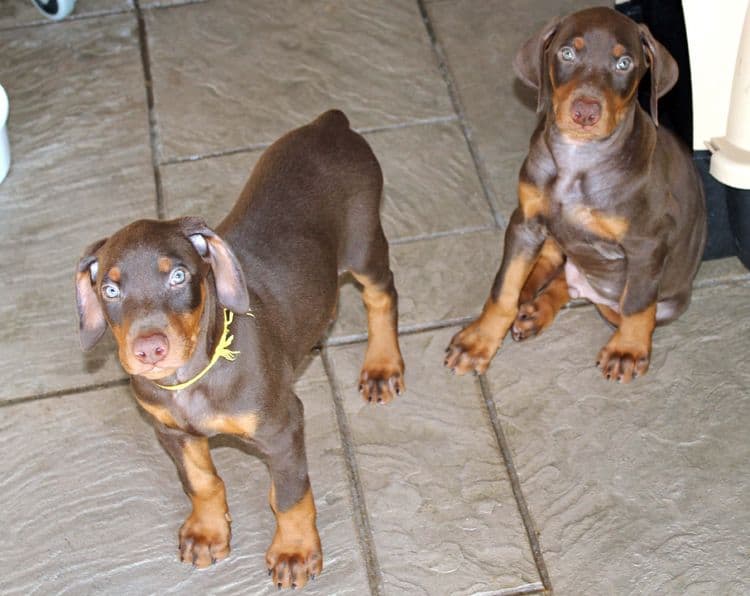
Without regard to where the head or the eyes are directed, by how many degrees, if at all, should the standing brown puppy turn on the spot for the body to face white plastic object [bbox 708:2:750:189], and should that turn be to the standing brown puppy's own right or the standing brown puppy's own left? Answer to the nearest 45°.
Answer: approximately 180°

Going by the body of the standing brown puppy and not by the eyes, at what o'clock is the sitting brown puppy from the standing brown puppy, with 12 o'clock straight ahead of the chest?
The sitting brown puppy is roughly at 7 o'clock from the standing brown puppy.

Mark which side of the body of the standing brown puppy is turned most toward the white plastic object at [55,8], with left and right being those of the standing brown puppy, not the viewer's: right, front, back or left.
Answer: right

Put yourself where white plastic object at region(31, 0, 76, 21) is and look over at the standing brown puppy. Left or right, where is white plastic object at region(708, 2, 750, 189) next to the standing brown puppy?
left

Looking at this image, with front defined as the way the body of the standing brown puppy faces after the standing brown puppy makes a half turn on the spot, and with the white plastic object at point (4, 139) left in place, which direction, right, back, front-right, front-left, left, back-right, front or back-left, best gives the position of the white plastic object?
left

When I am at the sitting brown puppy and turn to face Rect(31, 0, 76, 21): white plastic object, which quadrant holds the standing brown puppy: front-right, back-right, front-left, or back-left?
front-left

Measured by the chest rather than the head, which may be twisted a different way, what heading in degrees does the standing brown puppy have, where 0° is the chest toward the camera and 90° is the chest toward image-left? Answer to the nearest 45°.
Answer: approximately 45°

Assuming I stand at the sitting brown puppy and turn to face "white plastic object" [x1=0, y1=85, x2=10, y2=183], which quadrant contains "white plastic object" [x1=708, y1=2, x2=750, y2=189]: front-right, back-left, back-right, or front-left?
back-right
